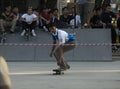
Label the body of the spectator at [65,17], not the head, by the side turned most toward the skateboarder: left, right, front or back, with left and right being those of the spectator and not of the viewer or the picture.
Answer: front

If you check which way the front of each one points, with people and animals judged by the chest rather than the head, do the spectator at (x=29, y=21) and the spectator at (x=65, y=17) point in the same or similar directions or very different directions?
same or similar directions

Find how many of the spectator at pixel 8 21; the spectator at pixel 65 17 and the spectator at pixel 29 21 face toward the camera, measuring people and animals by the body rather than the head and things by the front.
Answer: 3

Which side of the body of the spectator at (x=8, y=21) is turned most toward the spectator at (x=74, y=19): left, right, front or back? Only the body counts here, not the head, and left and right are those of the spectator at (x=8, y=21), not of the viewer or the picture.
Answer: left

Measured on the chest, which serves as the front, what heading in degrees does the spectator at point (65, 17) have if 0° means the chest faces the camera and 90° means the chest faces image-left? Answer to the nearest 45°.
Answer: approximately 0°

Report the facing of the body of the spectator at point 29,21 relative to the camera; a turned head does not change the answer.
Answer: toward the camera

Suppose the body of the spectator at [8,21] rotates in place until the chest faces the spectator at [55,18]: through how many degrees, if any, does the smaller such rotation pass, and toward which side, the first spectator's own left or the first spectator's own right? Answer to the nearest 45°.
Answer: approximately 90° to the first spectator's own left

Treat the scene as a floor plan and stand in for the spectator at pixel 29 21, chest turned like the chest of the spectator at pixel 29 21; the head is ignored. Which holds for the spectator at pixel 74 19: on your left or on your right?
on your left

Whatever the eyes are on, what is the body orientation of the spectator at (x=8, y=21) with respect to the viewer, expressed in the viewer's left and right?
facing the viewer

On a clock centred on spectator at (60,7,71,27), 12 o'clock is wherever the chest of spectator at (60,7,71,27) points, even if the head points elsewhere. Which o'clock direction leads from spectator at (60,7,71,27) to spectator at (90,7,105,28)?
spectator at (90,7,105,28) is roughly at 9 o'clock from spectator at (60,7,71,27).

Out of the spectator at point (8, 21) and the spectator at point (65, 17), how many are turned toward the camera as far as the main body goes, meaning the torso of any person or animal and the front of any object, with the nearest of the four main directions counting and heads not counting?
2

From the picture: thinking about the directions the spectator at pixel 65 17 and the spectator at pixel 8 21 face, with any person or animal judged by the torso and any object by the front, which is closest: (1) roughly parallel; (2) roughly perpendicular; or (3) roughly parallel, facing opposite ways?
roughly parallel
